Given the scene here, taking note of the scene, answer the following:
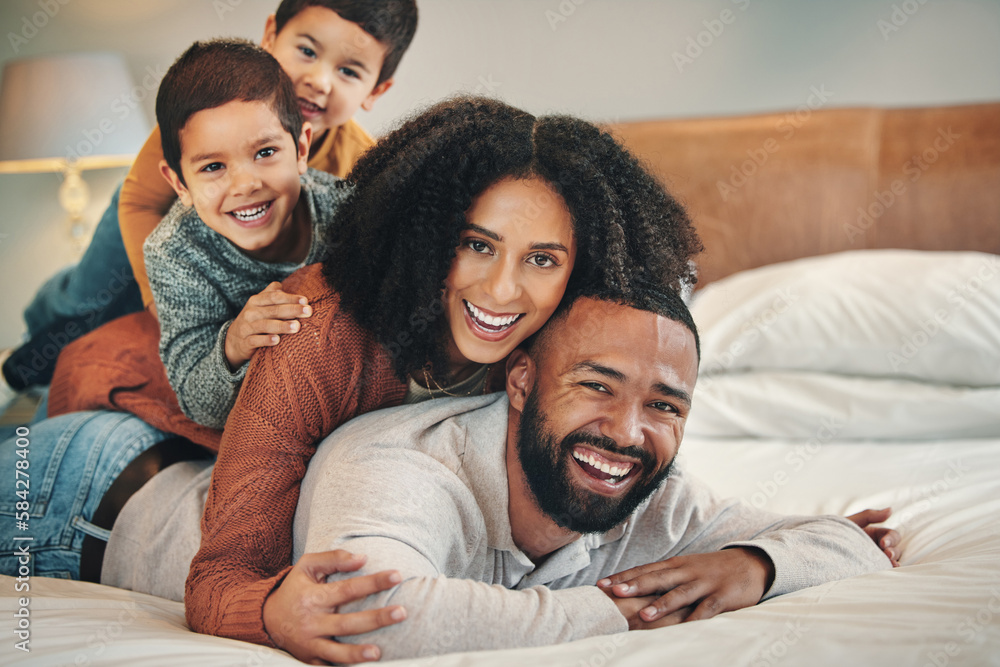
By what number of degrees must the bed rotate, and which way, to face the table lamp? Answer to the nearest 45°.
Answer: approximately 90° to its right

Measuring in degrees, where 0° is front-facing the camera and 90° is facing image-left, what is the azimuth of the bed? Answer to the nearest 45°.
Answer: approximately 0°
